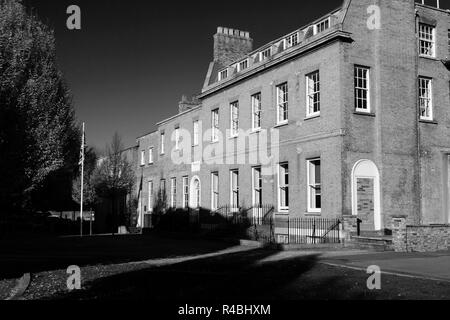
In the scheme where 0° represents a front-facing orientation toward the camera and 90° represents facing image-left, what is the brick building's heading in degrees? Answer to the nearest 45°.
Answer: approximately 45°

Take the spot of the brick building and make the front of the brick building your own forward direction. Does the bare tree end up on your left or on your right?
on your right
